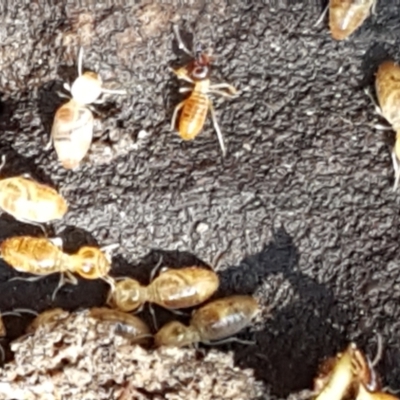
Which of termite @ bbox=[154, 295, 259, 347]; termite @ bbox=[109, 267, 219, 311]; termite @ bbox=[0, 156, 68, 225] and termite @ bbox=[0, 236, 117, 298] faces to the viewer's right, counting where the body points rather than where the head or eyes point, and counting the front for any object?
termite @ bbox=[0, 236, 117, 298]

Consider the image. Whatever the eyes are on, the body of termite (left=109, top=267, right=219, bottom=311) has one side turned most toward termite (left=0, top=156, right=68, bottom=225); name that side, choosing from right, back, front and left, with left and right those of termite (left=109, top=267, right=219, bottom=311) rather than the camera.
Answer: front

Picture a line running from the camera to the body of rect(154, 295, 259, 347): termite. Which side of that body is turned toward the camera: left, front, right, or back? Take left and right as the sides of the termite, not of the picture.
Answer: left

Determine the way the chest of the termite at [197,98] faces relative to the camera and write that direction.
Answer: away from the camera

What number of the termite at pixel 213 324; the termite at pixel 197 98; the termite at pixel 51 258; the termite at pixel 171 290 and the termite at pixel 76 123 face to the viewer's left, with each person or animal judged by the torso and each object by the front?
2

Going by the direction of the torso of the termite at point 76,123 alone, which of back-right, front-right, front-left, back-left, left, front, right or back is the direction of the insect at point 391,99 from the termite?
right

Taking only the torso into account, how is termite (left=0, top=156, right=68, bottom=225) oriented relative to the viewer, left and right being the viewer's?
facing to the left of the viewer

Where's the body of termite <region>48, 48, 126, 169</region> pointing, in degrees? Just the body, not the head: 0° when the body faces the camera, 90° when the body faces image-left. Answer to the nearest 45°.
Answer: approximately 180°

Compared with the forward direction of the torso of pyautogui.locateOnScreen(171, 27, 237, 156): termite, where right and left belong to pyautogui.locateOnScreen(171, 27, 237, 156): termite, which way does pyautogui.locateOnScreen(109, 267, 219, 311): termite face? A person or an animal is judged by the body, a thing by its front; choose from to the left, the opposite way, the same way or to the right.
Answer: to the left

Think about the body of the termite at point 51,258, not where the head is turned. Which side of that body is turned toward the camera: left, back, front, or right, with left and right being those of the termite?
right

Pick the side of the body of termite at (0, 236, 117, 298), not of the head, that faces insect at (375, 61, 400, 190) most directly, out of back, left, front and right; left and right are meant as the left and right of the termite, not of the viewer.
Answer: front

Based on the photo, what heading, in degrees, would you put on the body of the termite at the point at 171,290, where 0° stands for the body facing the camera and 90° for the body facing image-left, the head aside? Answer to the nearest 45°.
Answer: approximately 90°

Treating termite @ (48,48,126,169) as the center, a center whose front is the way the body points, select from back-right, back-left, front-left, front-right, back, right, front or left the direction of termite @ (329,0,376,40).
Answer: right

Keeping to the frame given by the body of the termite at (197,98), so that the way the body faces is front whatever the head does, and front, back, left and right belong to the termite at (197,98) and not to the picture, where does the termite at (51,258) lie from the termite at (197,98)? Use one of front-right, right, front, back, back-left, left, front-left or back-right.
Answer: left

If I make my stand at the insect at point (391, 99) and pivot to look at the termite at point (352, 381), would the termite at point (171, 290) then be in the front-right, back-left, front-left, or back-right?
front-right

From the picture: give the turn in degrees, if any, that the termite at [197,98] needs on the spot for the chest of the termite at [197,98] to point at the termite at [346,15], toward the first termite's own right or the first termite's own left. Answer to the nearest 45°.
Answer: approximately 90° to the first termite's own right

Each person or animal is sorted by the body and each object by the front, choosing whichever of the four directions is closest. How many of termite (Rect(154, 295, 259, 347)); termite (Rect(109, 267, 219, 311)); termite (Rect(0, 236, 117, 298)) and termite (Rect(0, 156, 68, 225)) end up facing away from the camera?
0
